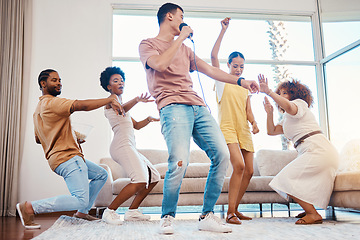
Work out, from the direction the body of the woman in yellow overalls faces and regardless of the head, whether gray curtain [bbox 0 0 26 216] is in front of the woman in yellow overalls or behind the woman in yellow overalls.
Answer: behind

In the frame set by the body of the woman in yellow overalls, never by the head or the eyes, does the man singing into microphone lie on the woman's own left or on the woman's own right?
on the woman's own right

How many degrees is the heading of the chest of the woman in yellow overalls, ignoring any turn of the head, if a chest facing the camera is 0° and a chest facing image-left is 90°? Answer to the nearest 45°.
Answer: approximately 315°

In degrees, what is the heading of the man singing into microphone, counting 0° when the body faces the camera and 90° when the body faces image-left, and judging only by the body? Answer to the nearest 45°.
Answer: approximately 315°

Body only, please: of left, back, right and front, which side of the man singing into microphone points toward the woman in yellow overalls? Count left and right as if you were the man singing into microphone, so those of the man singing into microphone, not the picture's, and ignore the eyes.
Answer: left
